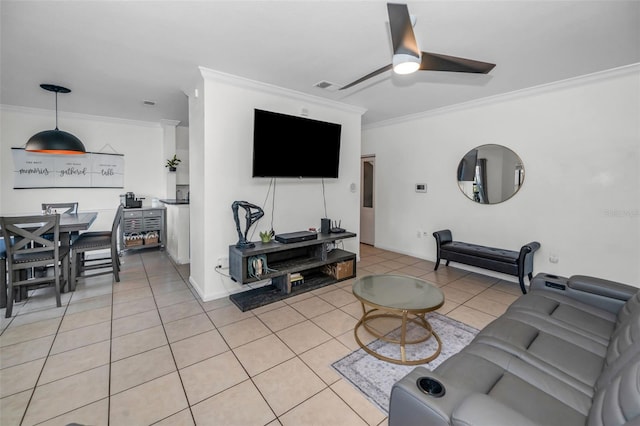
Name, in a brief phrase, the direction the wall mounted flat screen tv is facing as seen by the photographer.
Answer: facing the viewer and to the right of the viewer

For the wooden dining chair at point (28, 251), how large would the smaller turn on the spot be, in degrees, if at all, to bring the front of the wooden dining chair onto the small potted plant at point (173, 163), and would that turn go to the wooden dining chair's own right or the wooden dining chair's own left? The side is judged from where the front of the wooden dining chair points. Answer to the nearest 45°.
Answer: approximately 45° to the wooden dining chair's own right

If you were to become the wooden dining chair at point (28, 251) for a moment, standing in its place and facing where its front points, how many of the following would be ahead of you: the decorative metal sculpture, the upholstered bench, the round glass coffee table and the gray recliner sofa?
0

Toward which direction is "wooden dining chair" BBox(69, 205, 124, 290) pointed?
to the viewer's left

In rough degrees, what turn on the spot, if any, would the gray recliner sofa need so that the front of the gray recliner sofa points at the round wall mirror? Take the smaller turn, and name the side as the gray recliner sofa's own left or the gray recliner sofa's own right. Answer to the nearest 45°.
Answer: approximately 45° to the gray recliner sofa's own right

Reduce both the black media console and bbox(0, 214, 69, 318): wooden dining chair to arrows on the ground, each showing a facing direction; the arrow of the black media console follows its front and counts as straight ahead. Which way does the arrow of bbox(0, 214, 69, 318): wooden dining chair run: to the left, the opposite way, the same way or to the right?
the opposite way

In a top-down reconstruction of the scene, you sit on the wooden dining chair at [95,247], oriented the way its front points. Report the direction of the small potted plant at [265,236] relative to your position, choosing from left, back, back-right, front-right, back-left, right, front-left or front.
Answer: back-left

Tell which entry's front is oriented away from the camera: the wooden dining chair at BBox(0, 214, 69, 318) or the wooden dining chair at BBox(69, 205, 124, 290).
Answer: the wooden dining chair at BBox(0, 214, 69, 318)

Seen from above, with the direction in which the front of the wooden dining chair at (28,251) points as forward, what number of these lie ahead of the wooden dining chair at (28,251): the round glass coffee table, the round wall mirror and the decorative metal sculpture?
0

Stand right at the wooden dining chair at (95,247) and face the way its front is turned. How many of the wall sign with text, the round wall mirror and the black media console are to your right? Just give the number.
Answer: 1

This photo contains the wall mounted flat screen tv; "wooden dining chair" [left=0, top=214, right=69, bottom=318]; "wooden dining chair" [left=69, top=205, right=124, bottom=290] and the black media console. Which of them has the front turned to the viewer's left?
"wooden dining chair" [left=69, top=205, right=124, bottom=290]

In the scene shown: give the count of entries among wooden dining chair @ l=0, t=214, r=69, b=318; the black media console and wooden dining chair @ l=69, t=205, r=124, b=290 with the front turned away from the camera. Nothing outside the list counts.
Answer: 1

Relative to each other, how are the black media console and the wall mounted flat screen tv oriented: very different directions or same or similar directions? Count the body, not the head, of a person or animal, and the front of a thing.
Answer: same or similar directions

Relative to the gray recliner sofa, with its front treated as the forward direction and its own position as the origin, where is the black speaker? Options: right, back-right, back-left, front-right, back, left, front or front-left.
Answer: front

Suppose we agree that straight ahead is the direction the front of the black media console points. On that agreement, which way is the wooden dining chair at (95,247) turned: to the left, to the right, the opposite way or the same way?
to the right

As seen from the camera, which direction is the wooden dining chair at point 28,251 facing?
away from the camera

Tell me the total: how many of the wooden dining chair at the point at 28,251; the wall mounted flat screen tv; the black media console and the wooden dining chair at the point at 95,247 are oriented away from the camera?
1

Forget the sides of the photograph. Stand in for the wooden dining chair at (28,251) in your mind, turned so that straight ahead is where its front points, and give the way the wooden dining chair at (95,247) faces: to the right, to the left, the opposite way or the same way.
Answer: to the left

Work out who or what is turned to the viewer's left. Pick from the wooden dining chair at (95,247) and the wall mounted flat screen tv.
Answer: the wooden dining chair
